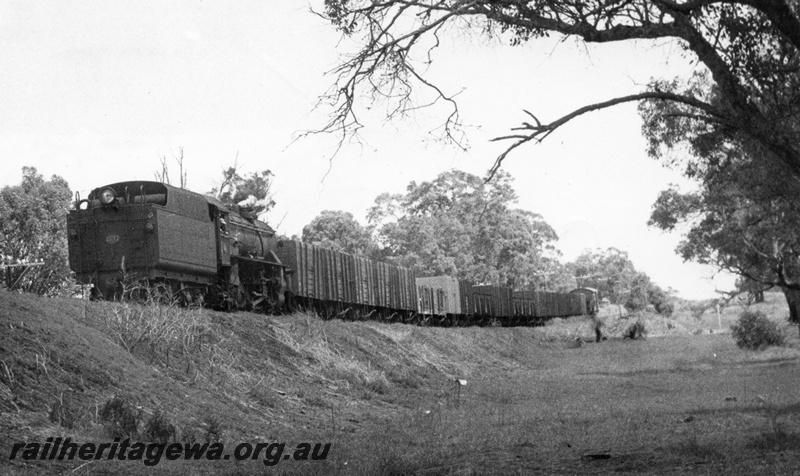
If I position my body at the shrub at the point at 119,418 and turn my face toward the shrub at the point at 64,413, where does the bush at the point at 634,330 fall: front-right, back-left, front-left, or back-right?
back-right

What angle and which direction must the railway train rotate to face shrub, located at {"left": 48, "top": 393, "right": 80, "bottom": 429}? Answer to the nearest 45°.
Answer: approximately 45° to its left

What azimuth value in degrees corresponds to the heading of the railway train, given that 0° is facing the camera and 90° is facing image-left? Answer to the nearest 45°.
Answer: approximately 45°

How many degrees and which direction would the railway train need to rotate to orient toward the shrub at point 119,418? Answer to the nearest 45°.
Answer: approximately 45° to its left

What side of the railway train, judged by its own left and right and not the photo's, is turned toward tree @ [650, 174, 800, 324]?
back

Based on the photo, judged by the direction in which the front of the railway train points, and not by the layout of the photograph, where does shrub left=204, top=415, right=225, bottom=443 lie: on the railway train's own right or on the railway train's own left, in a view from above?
on the railway train's own left

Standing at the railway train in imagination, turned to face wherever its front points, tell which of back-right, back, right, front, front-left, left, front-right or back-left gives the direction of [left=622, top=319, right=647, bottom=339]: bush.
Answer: back

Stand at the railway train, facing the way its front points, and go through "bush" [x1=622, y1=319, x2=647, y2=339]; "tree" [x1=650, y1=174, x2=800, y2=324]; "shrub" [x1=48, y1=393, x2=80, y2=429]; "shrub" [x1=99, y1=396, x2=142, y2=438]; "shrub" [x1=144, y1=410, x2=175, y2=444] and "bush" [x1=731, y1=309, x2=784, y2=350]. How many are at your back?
3

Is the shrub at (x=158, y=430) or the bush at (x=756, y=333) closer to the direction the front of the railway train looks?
the shrub

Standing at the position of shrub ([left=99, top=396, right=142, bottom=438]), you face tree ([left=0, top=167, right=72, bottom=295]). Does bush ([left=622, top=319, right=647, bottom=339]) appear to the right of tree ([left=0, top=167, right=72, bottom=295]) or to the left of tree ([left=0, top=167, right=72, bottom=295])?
right

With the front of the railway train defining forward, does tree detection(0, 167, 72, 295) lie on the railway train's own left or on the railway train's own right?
on the railway train's own right

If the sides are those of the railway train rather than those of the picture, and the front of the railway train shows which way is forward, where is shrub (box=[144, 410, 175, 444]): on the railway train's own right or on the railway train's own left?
on the railway train's own left

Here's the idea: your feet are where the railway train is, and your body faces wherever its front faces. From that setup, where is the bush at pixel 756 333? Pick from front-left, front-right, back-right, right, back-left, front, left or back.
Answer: back
